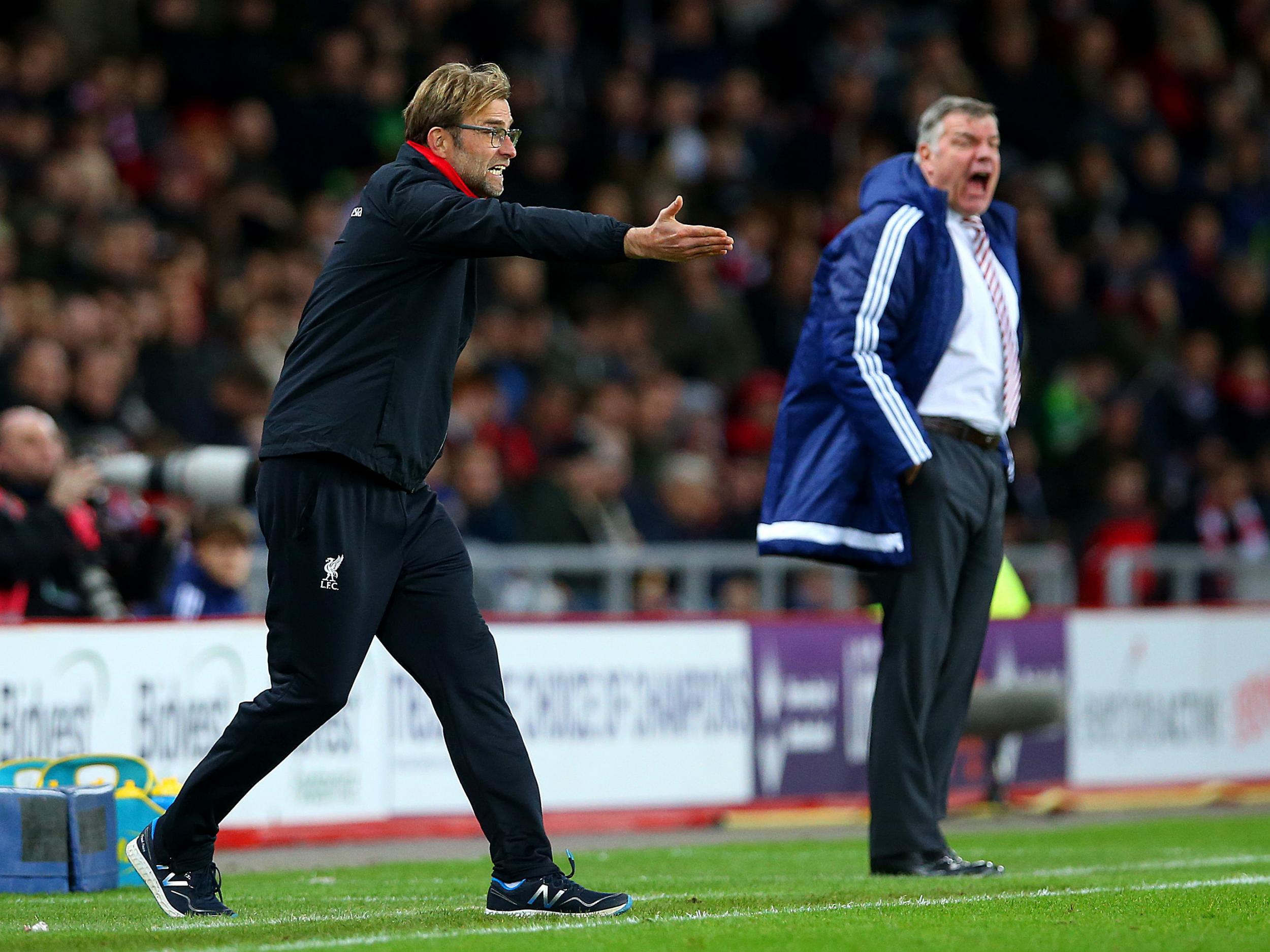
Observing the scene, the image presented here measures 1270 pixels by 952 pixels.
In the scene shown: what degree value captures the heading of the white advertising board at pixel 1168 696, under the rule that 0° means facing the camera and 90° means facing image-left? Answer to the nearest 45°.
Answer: approximately 0°

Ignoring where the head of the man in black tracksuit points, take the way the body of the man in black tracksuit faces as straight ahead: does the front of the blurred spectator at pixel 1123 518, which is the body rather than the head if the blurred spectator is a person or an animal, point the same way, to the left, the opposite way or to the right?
to the right

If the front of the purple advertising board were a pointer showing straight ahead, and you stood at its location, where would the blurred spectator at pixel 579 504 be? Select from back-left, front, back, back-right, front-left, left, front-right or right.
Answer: back-right

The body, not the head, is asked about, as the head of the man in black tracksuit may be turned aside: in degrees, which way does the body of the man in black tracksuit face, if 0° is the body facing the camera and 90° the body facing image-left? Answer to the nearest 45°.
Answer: approximately 270°

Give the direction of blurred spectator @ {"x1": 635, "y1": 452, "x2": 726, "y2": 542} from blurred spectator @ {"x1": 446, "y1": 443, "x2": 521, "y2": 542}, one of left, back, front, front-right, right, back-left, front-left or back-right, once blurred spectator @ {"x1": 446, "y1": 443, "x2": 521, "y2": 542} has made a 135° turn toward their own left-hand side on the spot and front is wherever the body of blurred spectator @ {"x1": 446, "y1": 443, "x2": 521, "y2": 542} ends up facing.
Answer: front

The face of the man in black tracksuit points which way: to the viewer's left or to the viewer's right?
to the viewer's right

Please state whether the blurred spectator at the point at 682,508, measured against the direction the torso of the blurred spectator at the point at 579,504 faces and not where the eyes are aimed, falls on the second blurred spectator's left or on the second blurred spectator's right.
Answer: on the second blurred spectator's left

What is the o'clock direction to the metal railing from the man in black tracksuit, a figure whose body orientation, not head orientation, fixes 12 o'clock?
The metal railing is roughly at 10 o'clock from the man in black tracksuit.

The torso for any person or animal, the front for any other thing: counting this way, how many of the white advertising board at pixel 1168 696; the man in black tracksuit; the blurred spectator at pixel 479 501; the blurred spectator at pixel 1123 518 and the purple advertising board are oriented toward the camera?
4
